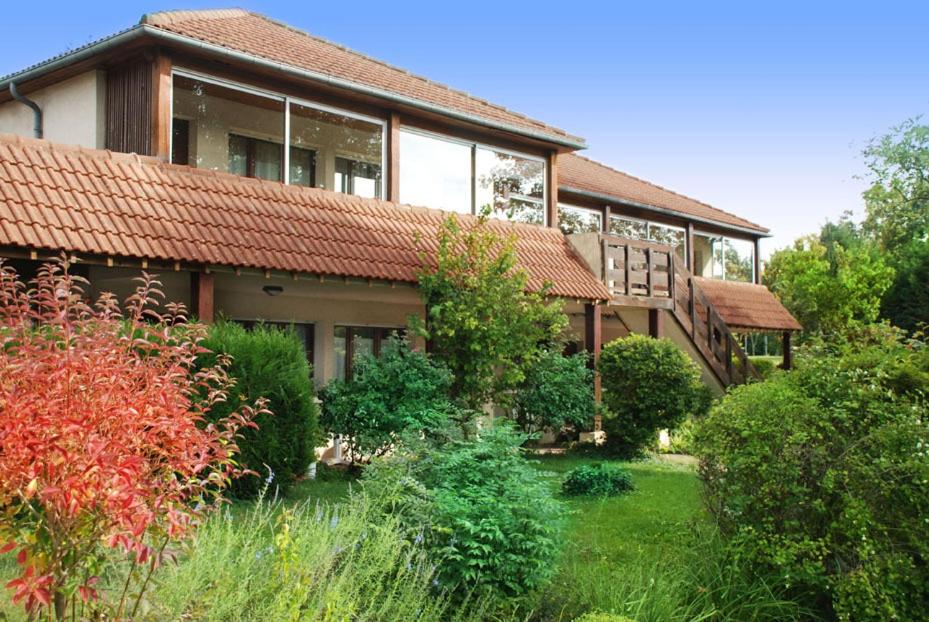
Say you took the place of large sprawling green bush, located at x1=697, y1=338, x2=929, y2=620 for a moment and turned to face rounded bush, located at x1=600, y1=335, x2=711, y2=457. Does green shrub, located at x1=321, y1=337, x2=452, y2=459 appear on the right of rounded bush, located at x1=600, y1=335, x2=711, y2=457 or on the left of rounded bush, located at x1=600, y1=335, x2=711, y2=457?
left

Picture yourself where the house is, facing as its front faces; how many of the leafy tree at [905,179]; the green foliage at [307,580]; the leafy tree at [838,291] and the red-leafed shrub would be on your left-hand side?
2

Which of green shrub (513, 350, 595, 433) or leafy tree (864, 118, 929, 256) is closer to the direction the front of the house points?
the green shrub

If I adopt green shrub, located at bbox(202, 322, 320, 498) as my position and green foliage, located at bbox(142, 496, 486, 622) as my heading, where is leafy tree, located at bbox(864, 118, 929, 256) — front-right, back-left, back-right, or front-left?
back-left

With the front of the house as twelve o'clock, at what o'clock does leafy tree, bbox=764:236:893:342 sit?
The leafy tree is roughly at 9 o'clock from the house.

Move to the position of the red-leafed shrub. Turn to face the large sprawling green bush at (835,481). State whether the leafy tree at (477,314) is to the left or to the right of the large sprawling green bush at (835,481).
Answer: left
